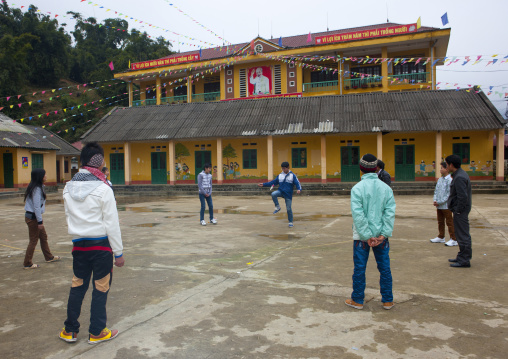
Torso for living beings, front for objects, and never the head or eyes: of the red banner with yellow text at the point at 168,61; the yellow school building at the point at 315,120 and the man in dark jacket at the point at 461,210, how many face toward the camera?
2

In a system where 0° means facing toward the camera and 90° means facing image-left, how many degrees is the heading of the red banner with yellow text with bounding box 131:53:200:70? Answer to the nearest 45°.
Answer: approximately 0°

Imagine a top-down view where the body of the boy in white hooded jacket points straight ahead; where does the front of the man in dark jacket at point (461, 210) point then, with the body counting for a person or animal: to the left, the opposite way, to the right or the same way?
to the left

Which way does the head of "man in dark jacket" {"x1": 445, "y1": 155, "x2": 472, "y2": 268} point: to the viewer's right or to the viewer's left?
to the viewer's left

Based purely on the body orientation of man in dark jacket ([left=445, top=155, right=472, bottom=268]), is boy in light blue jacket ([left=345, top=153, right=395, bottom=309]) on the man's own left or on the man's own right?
on the man's own left

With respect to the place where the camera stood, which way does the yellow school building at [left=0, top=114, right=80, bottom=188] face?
facing the viewer and to the right of the viewer

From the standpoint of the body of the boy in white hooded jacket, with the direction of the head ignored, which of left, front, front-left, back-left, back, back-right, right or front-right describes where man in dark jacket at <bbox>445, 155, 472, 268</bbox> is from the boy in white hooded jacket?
front-right

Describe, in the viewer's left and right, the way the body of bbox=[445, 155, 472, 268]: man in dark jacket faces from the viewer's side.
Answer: facing to the left of the viewer

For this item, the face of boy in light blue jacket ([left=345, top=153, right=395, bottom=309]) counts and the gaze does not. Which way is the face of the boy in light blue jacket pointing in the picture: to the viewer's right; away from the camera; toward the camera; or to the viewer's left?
away from the camera

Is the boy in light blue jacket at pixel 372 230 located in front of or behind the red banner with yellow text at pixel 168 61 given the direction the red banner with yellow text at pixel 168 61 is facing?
in front
